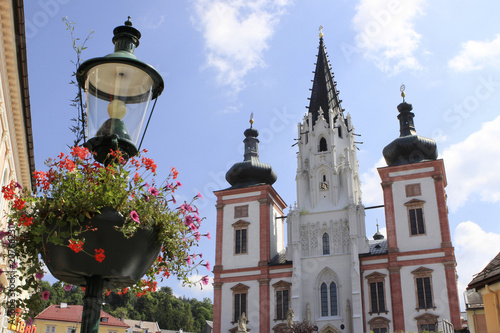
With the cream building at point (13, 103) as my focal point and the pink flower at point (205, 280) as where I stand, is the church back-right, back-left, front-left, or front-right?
front-right

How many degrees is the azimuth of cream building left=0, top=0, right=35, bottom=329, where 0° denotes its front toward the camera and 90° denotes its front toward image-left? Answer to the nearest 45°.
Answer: approximately 270°

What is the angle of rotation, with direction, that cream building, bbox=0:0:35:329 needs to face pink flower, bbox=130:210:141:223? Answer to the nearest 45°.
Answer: approximately 90° to its right

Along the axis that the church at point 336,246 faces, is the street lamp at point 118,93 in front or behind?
in front

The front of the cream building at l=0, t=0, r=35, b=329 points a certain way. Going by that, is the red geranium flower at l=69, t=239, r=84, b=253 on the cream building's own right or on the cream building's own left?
on the cream building's own right

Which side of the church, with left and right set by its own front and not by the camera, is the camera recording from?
front

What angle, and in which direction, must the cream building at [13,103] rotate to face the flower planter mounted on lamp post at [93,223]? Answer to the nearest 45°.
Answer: approximately 90° to its right

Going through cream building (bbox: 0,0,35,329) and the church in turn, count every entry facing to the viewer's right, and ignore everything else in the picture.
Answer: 1

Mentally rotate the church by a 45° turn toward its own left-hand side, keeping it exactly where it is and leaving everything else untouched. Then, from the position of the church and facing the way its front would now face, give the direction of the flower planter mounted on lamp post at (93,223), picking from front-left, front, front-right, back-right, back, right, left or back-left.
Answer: front-right

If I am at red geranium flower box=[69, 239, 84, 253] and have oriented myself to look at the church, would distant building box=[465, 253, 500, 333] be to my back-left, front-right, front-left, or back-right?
front-right

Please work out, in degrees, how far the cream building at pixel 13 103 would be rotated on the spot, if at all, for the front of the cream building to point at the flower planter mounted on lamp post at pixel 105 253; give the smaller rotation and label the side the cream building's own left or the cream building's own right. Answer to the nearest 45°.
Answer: approximately 90° to the cream building's own right

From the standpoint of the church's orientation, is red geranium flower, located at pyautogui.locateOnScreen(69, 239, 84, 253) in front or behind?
in front
